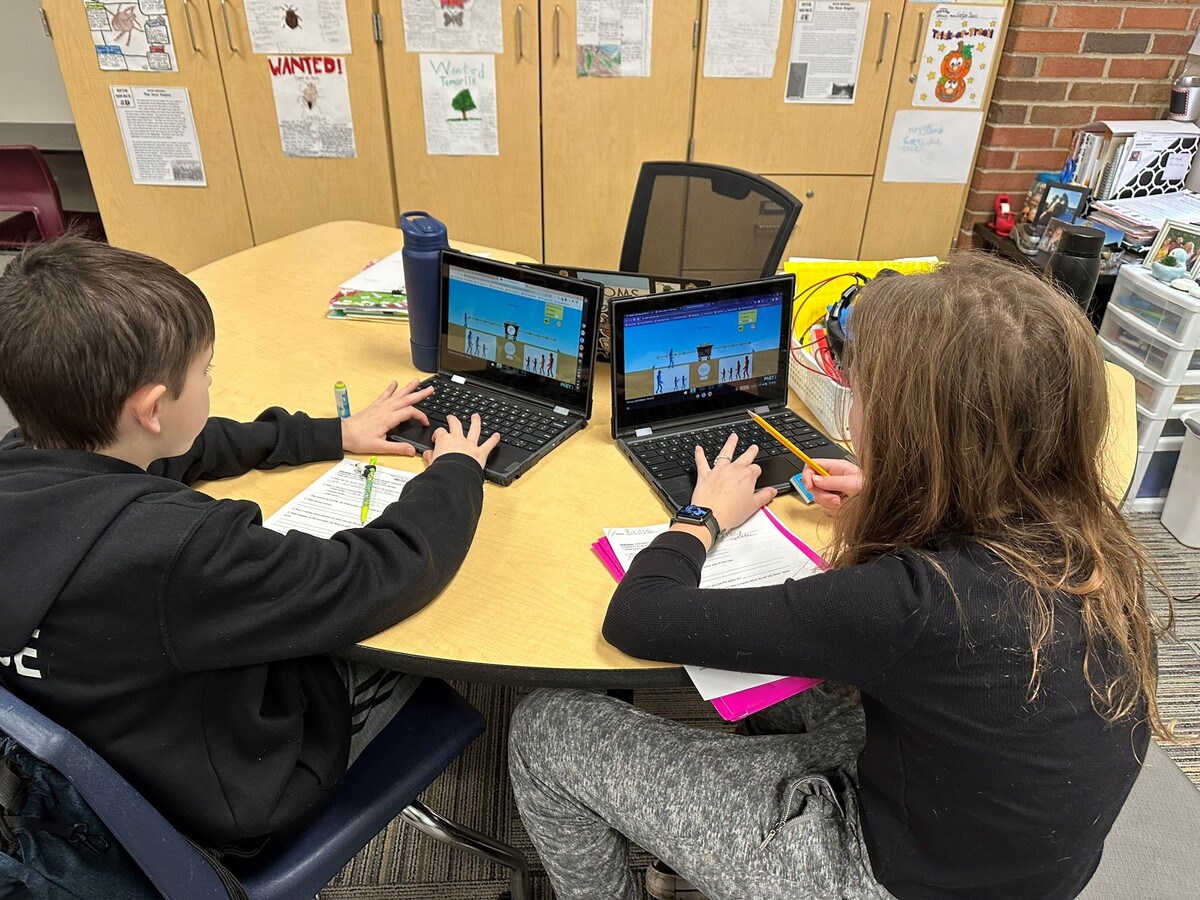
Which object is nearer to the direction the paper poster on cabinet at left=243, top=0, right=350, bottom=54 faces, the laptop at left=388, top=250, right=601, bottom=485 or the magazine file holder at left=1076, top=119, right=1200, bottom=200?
the laptop

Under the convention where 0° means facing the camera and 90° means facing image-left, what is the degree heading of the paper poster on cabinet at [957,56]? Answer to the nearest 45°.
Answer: approximately 0°

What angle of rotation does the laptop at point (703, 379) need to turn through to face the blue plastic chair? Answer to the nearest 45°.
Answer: approximately 90° to its right

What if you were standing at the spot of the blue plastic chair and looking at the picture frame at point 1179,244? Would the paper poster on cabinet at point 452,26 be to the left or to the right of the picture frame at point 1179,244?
left

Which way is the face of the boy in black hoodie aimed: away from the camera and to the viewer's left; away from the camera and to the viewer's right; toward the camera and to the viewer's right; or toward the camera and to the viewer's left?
away from the camera and to the viewer's right

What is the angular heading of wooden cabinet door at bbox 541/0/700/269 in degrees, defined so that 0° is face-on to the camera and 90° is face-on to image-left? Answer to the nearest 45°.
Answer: approximately 0°

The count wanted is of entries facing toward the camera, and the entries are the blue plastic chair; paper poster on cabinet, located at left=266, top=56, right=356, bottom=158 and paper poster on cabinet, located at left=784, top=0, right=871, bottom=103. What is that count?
2

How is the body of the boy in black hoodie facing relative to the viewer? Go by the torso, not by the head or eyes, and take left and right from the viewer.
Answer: facing away from the viewer and to the right of the viewer

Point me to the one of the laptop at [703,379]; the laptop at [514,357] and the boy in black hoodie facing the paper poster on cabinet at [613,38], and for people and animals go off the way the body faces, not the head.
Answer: the boy in black hoodie
